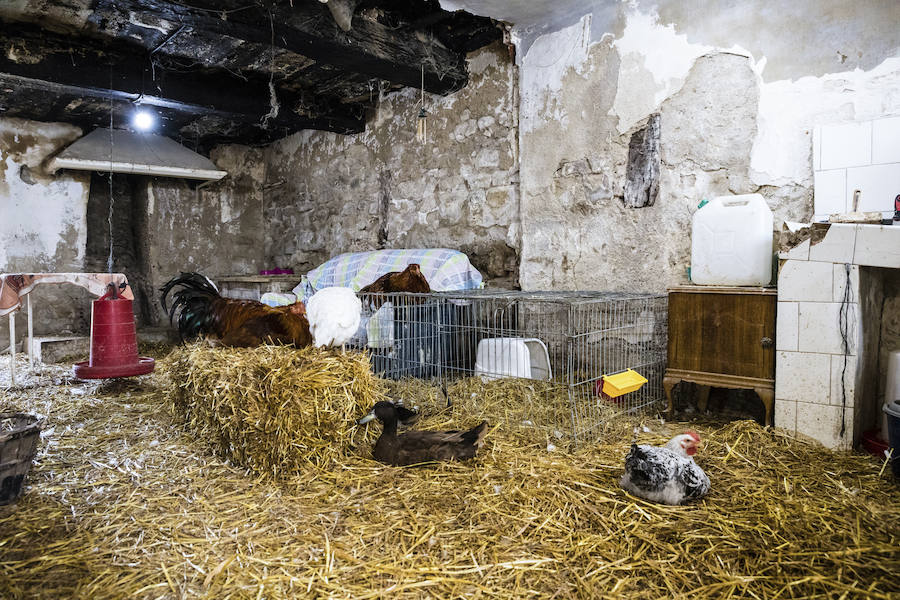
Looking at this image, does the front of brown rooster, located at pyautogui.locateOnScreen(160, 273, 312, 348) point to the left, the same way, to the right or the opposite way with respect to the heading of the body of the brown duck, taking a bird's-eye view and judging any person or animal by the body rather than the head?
the opposite way

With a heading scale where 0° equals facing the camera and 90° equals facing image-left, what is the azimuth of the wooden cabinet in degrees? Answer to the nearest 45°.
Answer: approximately 45°

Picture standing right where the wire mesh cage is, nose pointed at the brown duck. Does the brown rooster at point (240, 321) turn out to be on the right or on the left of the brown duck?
right

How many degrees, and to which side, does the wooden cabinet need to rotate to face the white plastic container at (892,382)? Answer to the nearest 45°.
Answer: approximately 135° to its left

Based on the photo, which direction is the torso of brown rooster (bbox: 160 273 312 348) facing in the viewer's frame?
to the viewer's right

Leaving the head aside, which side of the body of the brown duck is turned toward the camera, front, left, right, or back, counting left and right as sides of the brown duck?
left

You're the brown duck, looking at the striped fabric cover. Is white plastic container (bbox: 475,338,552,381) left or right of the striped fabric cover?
right

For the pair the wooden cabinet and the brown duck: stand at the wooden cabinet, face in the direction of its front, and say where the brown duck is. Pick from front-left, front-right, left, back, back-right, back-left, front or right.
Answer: front

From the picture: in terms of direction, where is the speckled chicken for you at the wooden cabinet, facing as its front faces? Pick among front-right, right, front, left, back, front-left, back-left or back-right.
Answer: front-left

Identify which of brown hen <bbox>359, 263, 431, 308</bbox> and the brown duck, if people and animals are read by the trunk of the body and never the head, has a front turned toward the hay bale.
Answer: the brown duck
